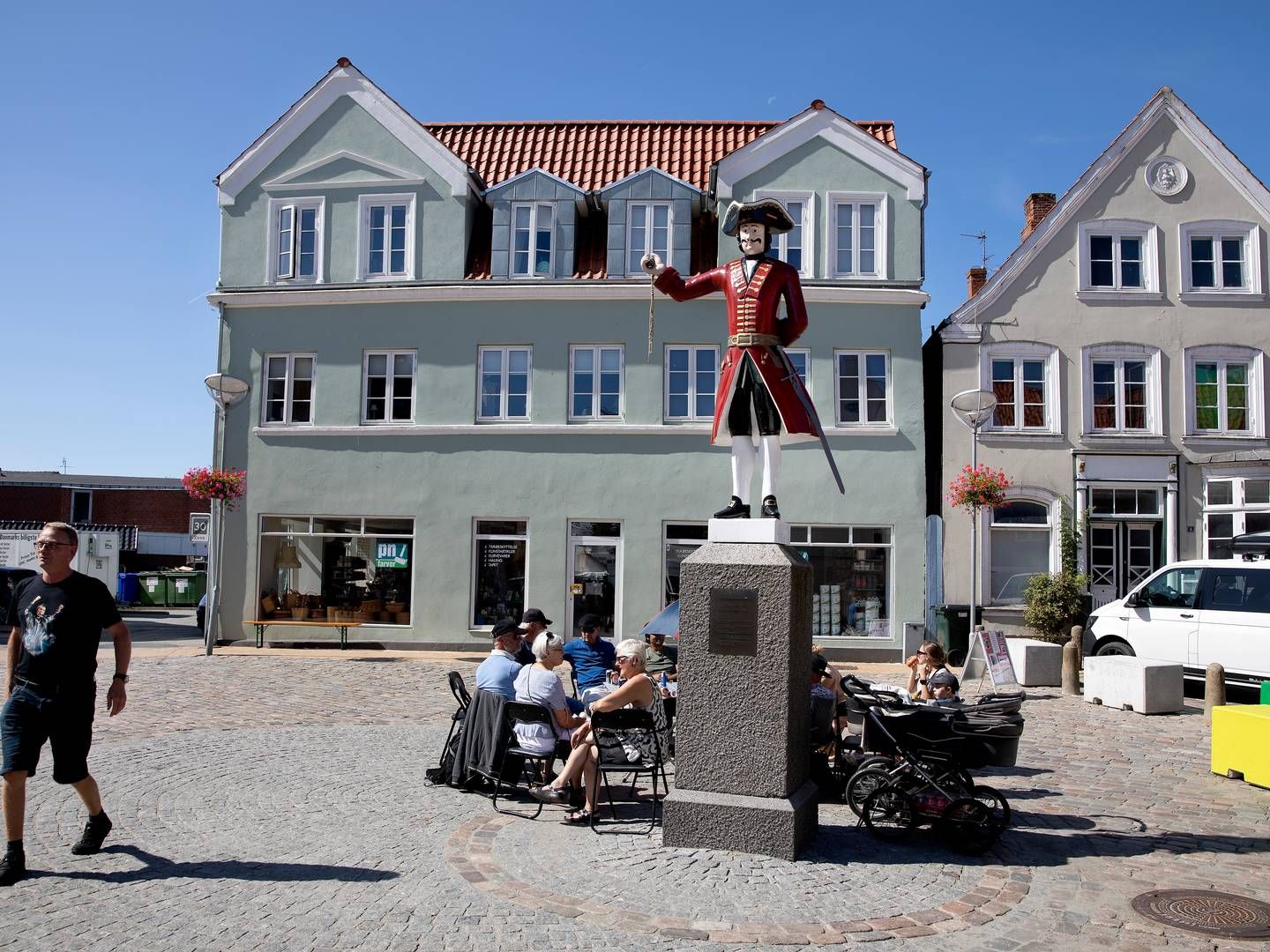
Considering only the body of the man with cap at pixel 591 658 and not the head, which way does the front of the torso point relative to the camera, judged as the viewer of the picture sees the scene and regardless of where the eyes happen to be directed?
toward the camera

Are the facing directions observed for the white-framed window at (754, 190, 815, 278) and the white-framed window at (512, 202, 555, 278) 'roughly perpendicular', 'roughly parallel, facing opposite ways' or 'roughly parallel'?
roughly parallel

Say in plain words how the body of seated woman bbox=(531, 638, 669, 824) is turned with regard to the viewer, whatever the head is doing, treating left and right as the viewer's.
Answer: facing to the left of the viewer

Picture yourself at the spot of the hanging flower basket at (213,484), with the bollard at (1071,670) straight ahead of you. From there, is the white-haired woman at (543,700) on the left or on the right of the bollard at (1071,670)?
right

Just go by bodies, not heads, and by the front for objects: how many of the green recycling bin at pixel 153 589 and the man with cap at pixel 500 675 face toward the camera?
1

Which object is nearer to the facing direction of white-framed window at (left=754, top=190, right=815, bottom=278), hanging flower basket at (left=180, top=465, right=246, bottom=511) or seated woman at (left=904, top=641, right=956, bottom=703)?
the seated woman

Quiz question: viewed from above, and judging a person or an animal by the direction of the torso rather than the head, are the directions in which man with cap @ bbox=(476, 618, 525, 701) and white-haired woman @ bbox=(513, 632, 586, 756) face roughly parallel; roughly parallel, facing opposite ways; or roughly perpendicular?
roughly parallel

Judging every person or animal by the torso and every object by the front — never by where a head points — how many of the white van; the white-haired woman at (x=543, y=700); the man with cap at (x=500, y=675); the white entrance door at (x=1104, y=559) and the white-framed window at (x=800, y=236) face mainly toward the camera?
2

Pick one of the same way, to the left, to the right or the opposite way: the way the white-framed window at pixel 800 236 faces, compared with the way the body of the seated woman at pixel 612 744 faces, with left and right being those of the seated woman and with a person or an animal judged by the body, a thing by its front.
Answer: to the left

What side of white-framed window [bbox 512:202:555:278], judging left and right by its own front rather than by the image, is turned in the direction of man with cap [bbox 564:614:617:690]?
front

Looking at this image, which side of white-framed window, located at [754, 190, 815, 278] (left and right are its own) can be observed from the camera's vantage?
front

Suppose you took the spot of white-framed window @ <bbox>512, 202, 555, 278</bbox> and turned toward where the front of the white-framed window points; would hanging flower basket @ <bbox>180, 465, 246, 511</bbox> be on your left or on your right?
on your right

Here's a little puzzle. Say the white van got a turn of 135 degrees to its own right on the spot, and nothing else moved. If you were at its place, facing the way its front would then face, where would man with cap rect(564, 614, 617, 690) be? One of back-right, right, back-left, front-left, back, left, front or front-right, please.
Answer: back

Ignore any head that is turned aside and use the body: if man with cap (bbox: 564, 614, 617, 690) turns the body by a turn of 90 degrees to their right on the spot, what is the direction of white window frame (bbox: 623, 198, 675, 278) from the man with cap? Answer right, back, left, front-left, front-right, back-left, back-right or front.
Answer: right
